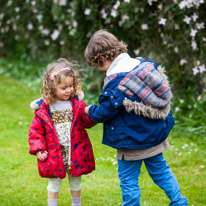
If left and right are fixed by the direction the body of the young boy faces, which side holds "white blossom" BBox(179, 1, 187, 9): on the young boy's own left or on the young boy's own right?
on the young boy's own right

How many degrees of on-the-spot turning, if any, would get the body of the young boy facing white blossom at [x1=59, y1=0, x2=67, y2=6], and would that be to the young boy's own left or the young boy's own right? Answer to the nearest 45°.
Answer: approximately 45° to the young boy's own right

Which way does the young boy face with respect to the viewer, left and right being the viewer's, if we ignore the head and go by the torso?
facing away from the viewer and to the left of the viewer
